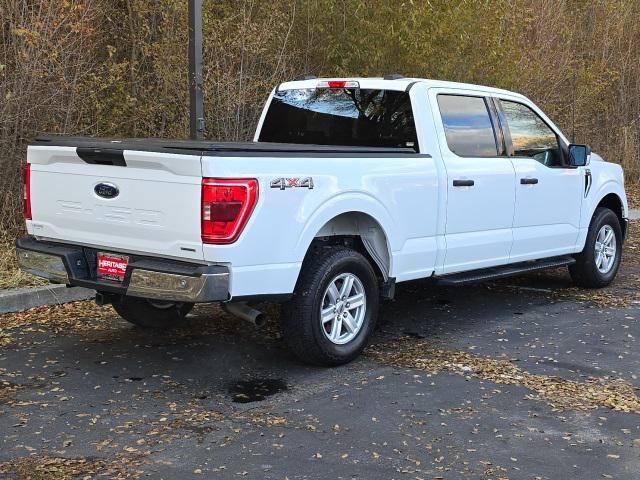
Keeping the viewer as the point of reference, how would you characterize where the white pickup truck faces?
facing away from the viewer and to the right of the viewer

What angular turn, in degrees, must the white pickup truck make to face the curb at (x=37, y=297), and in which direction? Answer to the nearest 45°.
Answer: approximately 90° to its left
